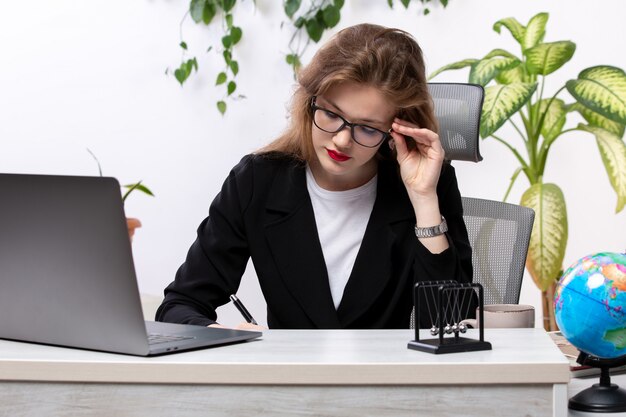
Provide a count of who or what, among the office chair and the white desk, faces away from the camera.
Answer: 1

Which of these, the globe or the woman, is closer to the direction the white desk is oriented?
the woman

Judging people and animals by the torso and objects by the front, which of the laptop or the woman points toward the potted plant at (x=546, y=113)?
the laptop

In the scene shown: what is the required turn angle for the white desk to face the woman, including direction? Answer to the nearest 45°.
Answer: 0° — it already faces them

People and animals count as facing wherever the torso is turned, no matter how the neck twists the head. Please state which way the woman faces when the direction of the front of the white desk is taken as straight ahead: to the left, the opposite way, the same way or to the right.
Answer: the opposite way

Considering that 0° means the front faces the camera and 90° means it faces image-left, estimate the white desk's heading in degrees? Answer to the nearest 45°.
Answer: approximately 180°

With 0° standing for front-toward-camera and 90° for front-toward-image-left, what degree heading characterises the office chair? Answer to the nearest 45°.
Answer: approximately 45°

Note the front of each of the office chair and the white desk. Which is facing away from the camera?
the white desk

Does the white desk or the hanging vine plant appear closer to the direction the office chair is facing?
the white desk
